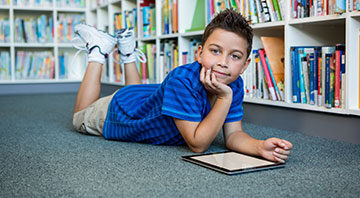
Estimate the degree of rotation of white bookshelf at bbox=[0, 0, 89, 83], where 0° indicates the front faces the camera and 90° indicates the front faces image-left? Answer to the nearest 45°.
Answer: approximately 0°

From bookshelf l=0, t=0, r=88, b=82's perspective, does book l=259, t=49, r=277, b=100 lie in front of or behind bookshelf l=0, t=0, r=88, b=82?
in front

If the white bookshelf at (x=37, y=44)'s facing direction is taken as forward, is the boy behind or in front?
in front

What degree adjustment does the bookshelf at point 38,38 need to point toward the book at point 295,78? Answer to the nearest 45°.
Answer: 0° — it already faces it

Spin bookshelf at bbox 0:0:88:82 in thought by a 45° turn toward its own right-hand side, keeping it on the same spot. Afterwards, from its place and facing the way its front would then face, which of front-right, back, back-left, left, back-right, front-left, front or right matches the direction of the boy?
front-left
